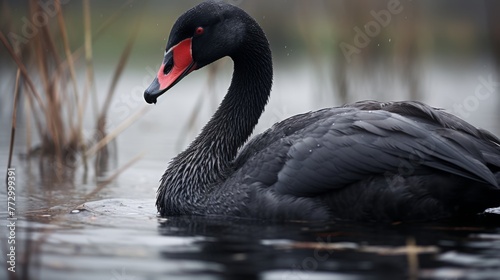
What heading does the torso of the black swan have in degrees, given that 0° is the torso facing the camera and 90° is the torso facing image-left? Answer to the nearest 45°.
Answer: approximately 90°

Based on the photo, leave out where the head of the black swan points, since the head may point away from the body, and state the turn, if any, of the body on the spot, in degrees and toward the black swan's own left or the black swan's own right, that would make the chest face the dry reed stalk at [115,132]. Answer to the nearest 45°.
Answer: approximately 45° to the black swan's own right
